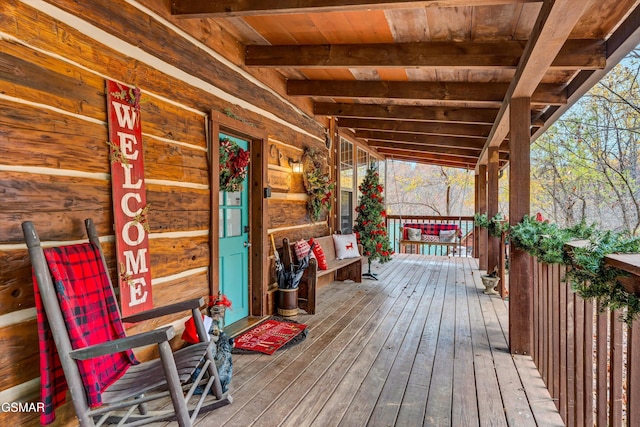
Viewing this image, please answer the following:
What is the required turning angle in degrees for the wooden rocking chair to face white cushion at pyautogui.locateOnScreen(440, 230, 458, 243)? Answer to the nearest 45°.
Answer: approximately 90° to its left

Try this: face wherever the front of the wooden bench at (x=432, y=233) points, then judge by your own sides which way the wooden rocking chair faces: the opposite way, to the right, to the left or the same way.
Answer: to the left

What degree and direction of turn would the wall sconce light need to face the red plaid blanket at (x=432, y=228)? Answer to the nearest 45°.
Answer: approximately 90° to its left

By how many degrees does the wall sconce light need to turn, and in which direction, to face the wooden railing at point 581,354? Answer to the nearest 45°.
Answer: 0° — it already faces it

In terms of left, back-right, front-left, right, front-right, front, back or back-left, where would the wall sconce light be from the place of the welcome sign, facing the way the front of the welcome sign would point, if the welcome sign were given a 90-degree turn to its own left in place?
front

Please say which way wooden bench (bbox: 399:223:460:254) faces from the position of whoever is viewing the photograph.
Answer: facing the viewer

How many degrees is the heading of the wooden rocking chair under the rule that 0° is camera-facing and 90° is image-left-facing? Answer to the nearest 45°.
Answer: approximately 315°

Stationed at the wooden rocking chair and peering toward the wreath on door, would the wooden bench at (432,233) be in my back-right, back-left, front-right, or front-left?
front-right

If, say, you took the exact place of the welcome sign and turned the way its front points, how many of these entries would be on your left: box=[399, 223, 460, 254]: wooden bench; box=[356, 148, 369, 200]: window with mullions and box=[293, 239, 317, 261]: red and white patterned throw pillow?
3

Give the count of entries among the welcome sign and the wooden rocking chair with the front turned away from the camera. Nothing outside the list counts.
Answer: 0

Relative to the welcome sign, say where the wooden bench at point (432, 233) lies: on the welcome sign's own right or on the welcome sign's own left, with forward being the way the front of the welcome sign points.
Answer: on the welcome sign's own left

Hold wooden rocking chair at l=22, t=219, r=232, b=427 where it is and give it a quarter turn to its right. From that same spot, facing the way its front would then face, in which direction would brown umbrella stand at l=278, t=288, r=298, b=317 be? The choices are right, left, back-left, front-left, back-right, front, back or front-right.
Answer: back

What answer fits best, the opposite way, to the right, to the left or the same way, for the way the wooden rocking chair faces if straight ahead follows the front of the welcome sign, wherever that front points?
the same way

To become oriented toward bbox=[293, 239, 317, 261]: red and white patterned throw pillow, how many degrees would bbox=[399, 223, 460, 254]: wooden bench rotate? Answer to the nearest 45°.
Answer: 0° — it already faces it

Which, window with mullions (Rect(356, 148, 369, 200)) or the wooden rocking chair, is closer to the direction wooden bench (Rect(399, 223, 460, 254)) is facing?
the wooden rocking chair

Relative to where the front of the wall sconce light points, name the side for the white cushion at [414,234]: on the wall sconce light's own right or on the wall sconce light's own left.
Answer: on the wall sconce light's own left

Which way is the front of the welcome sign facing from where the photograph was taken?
facing the viewer and to the right of the viewer

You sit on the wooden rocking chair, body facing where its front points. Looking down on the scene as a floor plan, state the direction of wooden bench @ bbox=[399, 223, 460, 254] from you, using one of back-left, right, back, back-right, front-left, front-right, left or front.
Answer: left

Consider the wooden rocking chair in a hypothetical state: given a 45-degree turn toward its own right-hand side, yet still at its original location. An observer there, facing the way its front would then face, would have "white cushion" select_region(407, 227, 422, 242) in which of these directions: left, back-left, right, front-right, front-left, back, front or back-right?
back-left

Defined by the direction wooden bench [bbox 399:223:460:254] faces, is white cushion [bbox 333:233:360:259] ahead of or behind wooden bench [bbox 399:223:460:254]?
ahead
